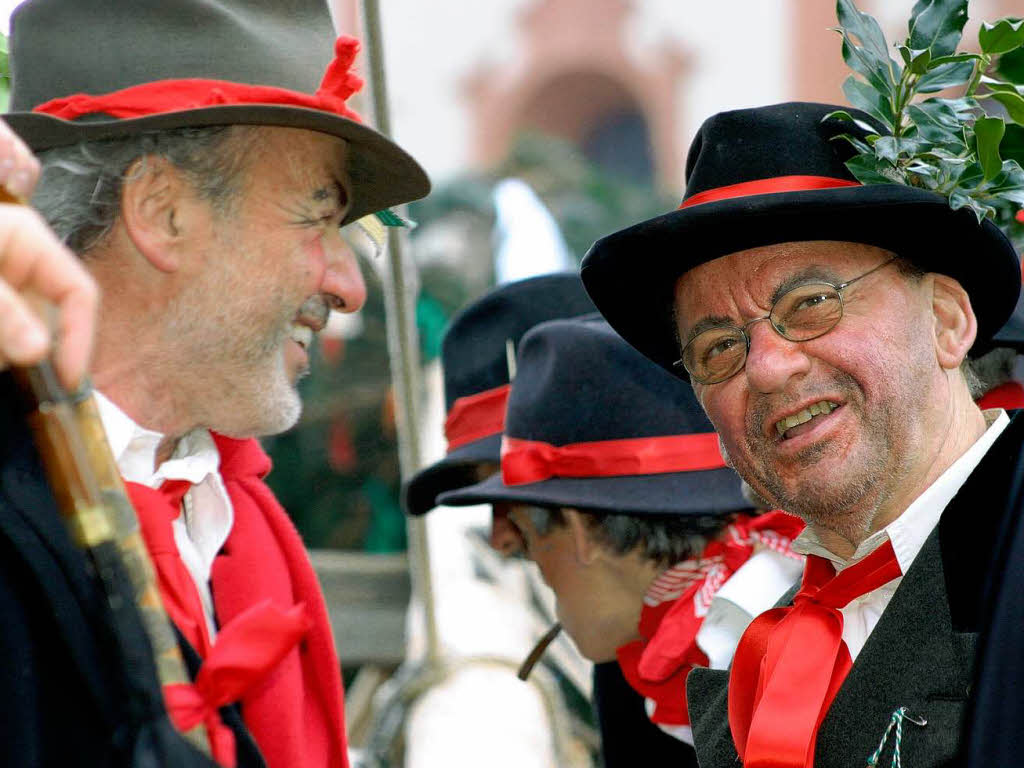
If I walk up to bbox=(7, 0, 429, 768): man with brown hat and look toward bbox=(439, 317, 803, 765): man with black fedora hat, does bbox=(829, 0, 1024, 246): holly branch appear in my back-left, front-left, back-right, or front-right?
front-right

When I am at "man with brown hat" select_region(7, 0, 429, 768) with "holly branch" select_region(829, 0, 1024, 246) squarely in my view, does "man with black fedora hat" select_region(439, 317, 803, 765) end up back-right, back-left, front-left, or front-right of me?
front-left

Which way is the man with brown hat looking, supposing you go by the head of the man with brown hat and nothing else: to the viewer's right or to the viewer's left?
to the viewer's right

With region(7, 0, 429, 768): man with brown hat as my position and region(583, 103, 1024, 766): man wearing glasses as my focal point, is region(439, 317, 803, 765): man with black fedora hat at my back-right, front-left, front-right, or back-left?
front-left

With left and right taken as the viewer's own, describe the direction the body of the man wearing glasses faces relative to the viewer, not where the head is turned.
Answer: facing the viewer and to the left of the viewer

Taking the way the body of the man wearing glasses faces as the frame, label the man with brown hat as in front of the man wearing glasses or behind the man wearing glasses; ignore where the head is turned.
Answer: in front

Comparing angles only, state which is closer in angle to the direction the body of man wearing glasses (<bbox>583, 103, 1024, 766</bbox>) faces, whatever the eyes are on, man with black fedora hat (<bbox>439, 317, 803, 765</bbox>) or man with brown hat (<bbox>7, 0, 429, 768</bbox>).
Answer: the man with brown hat

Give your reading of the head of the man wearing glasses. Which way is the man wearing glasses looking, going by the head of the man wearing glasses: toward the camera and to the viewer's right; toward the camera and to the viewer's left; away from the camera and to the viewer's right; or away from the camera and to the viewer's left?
toward the camera and to the viewer's left

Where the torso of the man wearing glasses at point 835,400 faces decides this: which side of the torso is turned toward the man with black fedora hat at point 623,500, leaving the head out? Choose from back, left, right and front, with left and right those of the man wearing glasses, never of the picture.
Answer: right
